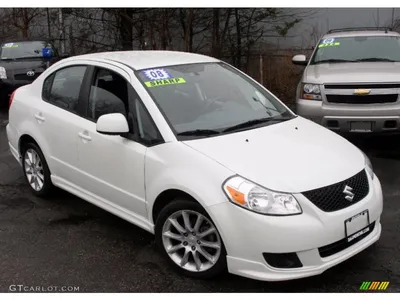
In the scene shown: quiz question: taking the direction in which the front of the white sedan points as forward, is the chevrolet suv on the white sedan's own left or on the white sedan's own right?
on the white sedan's own left

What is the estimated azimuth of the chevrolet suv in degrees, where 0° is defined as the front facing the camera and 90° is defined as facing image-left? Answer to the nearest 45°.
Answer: approximately 0°

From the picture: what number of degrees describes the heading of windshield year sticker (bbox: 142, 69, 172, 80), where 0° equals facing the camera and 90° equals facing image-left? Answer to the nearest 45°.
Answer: approximately 315°

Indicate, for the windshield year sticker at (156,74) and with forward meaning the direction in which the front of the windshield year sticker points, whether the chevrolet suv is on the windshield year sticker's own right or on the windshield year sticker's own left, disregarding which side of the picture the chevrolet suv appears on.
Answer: on the windshield year sticker's own left
